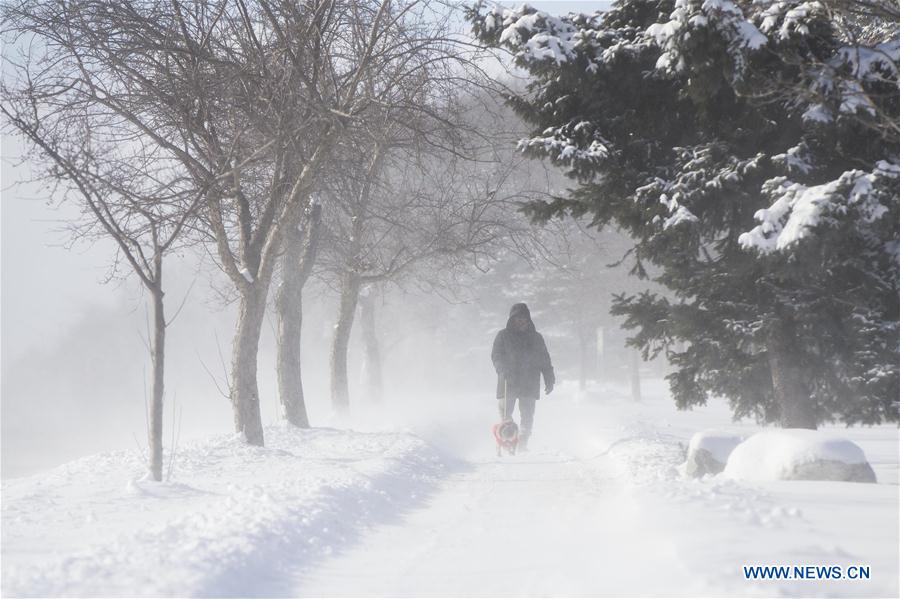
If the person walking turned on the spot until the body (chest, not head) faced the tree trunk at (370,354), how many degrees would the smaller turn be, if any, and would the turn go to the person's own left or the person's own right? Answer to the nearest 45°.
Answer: approximately 180°

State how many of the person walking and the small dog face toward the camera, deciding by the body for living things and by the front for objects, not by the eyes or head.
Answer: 2

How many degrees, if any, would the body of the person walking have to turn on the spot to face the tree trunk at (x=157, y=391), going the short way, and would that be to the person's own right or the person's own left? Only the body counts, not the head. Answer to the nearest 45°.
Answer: approximately 45° to the person's own right

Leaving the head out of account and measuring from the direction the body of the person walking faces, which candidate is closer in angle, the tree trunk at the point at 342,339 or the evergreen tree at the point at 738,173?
the evergreen tree

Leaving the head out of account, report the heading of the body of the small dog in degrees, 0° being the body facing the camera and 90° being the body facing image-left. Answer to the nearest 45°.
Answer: approximately 0°

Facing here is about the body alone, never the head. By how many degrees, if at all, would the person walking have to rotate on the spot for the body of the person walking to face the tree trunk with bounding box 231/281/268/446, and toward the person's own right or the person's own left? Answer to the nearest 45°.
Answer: approximately 45° to the person's own right

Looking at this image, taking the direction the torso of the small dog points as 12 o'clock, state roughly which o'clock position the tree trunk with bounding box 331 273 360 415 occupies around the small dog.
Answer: The tree trunk is roughly at 5 o'clock from the small dog.
